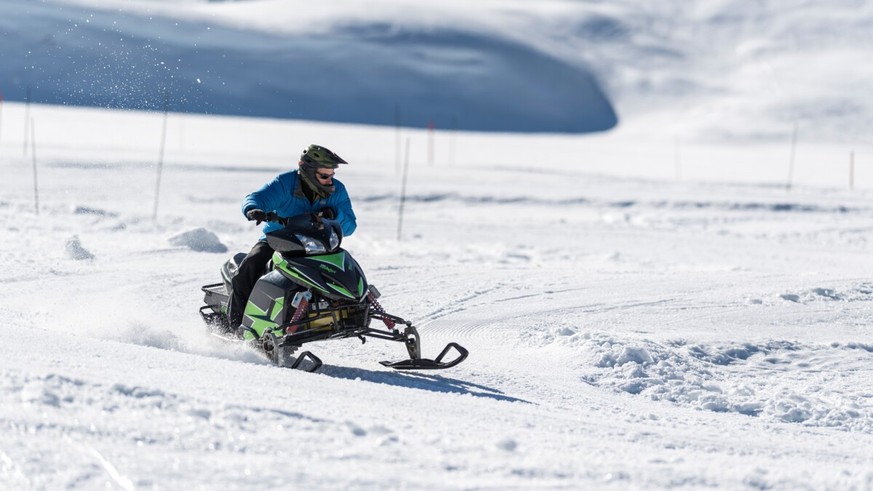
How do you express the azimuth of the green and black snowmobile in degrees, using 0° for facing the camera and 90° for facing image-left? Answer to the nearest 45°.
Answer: approximately 315°
